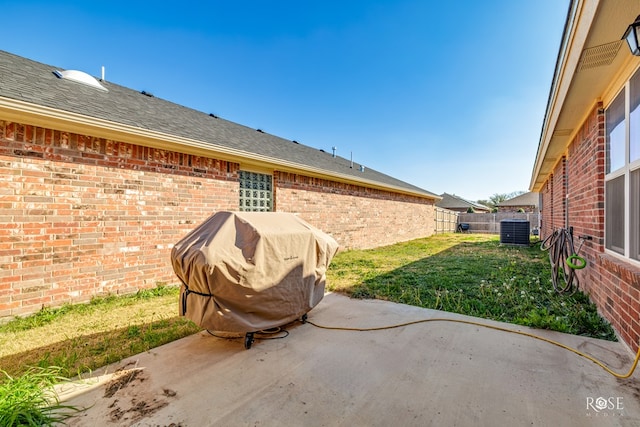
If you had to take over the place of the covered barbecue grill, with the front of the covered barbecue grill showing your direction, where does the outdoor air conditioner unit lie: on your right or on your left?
on your left

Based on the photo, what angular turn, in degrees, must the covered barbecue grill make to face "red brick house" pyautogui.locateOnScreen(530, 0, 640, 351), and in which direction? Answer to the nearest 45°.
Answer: approximately 45° to its left

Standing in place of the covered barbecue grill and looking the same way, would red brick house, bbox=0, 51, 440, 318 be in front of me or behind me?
behind

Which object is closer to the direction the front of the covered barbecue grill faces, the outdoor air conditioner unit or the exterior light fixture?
the exterior light fixture

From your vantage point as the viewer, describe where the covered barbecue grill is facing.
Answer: facing the viewer and to the right of the viewer

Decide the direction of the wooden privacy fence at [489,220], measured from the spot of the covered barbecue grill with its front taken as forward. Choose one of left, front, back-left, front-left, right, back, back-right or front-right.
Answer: left

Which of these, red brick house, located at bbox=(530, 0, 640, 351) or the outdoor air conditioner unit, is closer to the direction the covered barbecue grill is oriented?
the red brick house
